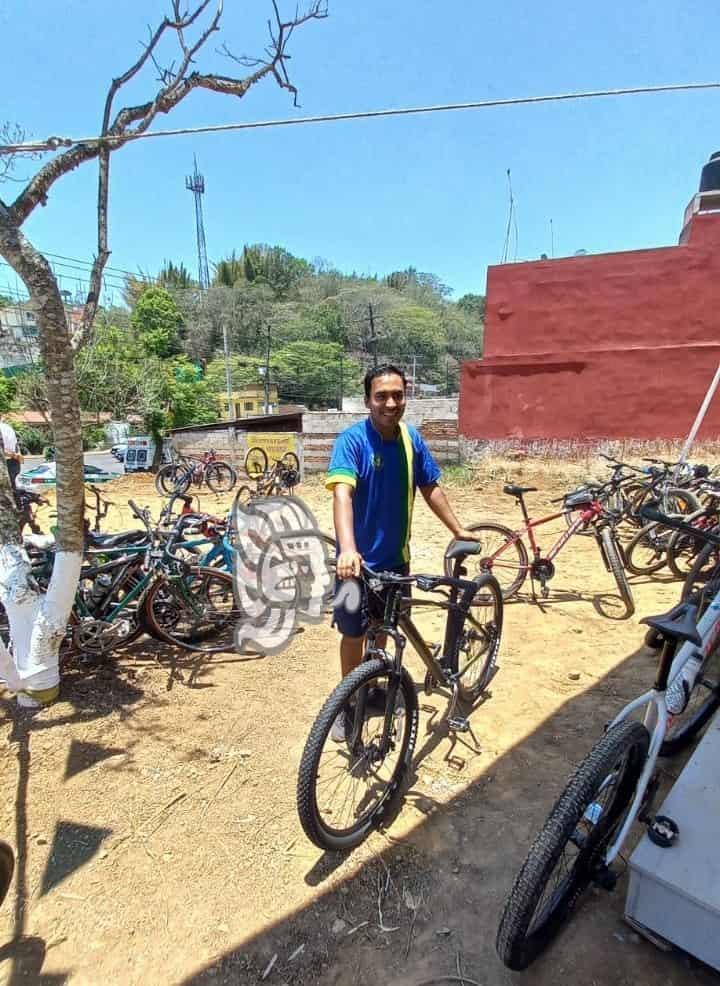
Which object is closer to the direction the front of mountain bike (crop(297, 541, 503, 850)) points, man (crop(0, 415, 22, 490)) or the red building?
the man

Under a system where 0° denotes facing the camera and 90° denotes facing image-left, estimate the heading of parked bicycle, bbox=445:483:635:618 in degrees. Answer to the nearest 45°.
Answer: approximately 315°

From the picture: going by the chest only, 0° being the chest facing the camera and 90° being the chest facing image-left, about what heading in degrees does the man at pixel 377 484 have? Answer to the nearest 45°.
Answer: approximately 0°

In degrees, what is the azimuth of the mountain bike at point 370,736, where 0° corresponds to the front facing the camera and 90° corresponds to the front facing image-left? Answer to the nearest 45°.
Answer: approximately 45°

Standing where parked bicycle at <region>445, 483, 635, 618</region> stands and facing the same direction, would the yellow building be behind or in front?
behind

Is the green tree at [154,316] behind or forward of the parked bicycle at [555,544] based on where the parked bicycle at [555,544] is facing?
behind

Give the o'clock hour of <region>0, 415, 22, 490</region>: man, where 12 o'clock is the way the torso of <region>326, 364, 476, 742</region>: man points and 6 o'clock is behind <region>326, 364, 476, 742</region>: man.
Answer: <region>0, 415, 22, 490</region>: man is roughly at 4 o'clock from <region>326, 364, 476, 742</region>: man.

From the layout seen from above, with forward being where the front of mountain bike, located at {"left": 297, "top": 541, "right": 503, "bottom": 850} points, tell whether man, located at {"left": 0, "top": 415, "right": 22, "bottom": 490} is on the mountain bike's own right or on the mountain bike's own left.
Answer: on the mountain bike's own right
